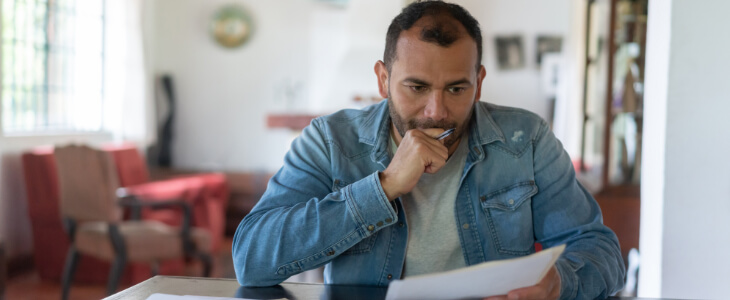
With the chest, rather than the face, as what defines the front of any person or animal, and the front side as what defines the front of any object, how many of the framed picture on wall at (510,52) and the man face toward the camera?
2

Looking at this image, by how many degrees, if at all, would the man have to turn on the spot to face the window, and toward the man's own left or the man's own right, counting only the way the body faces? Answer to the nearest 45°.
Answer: approximately 135° to the man's own right

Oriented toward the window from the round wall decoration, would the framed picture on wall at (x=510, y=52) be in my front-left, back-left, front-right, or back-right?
back-left

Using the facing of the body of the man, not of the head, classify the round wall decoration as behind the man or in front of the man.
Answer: behind

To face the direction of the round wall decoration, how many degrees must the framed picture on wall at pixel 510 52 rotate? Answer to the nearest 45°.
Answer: approximately 90° to its right

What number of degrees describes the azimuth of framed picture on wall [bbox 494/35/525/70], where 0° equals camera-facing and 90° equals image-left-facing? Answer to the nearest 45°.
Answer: approximately 0°

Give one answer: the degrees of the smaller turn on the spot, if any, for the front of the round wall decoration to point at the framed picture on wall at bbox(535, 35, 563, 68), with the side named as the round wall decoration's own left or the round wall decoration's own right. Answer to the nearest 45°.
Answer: approximately 90° to the round wall decoration's own left

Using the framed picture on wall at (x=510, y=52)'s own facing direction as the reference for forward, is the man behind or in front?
in front

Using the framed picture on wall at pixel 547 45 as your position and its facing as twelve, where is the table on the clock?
The table is roughly at 12 o'clock from the framed picture on wall.

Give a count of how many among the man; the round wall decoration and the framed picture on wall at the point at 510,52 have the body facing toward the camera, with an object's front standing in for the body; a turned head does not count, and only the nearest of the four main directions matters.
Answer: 3
